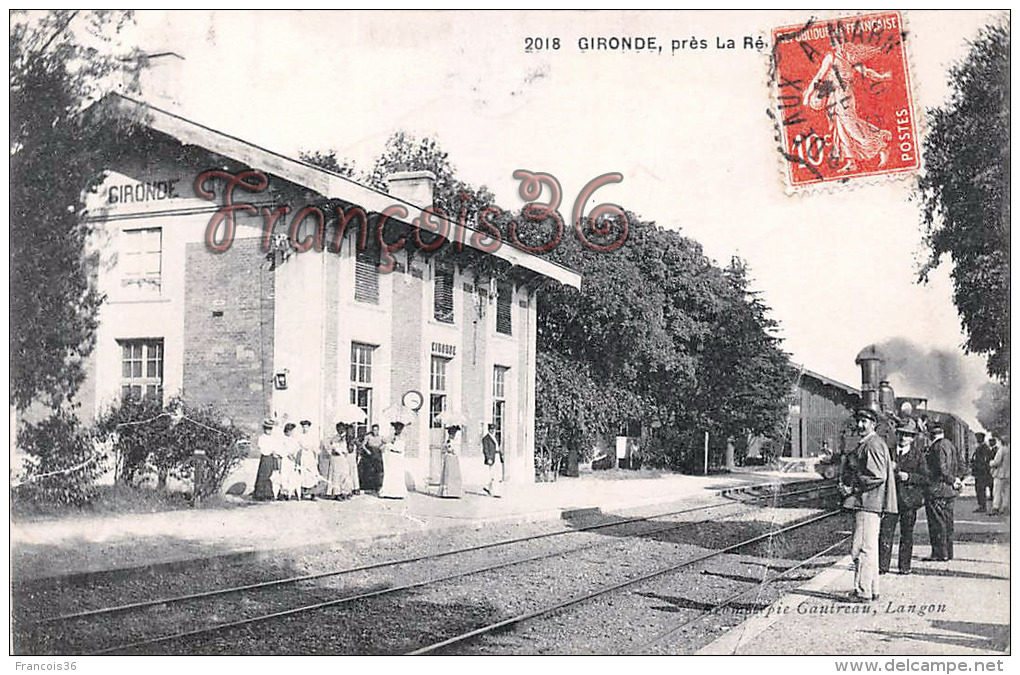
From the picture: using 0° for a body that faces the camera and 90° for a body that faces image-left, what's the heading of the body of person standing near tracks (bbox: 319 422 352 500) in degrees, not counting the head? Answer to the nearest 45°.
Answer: approximately 315°

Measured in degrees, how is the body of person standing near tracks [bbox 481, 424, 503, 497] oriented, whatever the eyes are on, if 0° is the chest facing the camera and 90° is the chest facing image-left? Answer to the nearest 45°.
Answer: approximately 315°

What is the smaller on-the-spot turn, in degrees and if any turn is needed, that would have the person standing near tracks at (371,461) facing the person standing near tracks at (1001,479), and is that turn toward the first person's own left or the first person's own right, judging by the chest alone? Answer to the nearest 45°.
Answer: approximately 45° to the first person's own left
